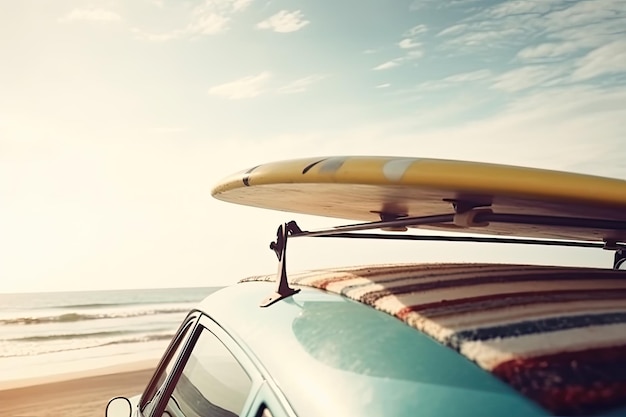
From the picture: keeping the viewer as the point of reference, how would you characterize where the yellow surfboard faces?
facing to the left of the viewer

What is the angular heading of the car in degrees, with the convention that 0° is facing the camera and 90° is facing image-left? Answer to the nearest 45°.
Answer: approximately 135°
